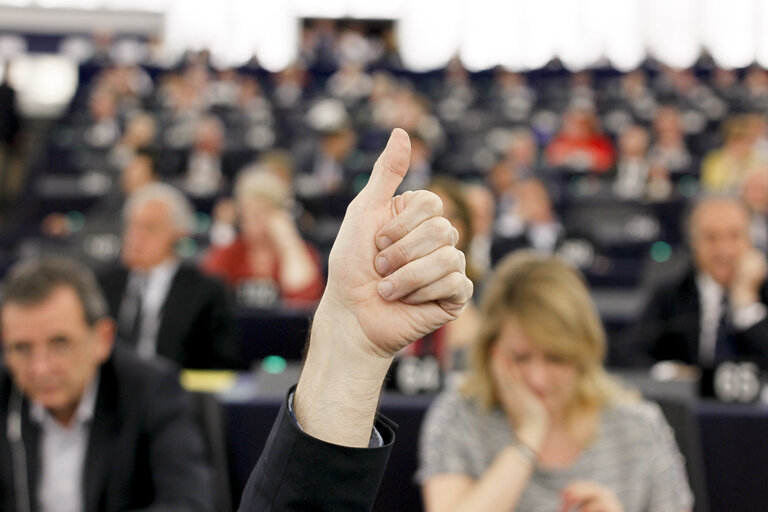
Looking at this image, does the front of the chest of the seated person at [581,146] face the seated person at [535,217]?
yes

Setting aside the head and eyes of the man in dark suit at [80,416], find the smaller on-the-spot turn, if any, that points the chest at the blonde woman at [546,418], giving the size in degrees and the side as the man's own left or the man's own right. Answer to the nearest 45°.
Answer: approximately 90° to the man's own left

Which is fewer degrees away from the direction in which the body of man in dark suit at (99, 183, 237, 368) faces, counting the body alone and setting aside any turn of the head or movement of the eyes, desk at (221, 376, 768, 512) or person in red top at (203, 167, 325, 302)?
the desk

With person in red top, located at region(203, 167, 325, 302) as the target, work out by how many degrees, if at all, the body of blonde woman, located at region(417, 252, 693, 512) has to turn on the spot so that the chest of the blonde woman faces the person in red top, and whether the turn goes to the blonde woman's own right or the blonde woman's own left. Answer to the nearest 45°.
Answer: approximately 135° to the blonde woman's own right

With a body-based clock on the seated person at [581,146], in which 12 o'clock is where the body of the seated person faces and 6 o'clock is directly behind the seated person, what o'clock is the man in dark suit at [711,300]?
The man in dark suit is roughly at 12 o'clock from the seated person.
